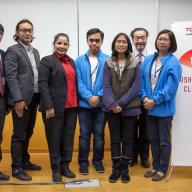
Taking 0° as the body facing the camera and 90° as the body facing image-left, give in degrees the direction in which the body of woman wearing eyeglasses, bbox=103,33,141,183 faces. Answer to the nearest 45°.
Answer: approximately 0°

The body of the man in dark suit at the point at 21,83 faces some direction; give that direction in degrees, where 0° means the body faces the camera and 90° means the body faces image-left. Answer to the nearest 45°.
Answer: approximately 315°

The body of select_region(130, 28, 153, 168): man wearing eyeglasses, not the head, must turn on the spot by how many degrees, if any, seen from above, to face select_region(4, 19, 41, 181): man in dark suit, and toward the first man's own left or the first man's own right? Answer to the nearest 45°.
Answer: approximately 45° to the first man's own right

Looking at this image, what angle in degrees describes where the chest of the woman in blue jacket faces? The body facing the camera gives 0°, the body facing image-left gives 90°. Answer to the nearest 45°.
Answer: approximately 45°

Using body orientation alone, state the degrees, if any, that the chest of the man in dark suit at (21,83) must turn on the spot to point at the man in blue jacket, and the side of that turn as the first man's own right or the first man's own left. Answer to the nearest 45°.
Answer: approximately 45° to the first man's own left

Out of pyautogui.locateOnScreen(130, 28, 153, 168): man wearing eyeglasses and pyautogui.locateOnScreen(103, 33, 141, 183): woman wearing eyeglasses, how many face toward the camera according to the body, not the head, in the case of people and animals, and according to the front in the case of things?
2
